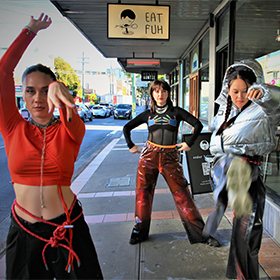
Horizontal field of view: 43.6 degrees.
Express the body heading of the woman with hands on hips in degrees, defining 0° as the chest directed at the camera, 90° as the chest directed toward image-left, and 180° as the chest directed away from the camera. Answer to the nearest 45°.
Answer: approximately 0°

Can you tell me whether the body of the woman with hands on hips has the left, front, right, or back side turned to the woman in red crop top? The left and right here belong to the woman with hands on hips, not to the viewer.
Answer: front

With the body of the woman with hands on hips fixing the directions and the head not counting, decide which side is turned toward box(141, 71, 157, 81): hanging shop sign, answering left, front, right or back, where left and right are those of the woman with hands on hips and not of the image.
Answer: back

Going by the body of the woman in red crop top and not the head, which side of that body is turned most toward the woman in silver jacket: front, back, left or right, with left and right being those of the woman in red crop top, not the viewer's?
left

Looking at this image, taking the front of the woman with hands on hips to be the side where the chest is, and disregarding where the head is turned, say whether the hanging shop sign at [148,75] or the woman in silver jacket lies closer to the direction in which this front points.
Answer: the woman in silver jacket

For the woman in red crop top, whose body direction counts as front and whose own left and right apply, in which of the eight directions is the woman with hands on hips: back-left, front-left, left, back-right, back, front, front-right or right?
back-left

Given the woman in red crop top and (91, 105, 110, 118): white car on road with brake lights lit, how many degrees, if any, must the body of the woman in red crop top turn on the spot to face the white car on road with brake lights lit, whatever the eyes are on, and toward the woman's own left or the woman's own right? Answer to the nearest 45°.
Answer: approximately 180°

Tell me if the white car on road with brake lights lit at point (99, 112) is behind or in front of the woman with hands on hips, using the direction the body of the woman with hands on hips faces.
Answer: behind

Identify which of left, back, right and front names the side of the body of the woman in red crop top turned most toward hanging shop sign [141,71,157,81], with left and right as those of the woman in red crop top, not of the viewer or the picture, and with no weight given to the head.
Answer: back
